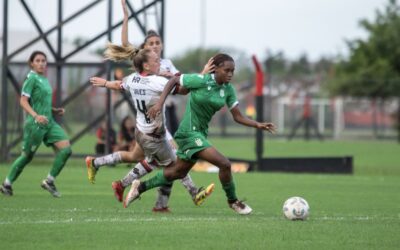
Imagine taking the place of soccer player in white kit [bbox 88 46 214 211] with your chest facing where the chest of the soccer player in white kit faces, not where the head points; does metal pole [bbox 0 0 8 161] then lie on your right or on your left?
on your left

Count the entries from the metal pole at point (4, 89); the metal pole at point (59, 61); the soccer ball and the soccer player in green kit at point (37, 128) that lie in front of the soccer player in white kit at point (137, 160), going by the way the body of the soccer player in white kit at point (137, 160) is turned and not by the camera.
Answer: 1

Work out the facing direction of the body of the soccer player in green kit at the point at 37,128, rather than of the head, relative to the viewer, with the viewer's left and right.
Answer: facing the viewer and to the right of the viewer

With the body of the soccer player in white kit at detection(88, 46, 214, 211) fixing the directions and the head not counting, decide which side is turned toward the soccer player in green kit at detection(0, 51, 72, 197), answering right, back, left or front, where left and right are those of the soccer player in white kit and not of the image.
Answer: left

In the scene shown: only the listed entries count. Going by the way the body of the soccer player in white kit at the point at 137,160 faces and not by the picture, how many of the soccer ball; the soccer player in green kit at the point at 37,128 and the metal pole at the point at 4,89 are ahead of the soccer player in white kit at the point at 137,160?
1

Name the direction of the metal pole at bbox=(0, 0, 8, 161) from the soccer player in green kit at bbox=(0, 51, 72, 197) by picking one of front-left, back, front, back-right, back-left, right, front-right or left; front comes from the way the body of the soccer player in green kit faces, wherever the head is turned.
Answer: back-left

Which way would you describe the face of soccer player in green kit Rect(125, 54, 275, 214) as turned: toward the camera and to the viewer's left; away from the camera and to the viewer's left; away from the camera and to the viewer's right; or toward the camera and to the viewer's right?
toward the camera and to the viewer's right

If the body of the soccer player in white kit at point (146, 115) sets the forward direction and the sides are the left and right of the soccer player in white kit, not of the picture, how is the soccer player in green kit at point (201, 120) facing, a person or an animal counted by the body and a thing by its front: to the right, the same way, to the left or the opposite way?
to the right

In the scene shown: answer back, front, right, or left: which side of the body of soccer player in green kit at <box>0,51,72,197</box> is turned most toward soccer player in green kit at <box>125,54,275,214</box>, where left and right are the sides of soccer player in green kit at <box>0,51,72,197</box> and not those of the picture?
front

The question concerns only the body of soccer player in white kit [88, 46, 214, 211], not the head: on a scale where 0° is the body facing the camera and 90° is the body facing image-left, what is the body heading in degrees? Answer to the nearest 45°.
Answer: approximately 225°
